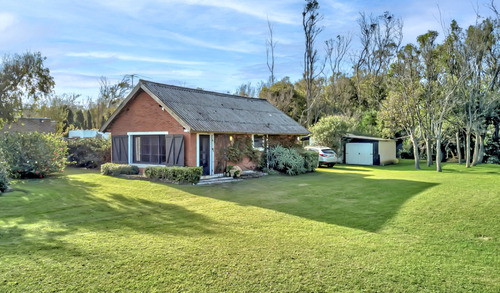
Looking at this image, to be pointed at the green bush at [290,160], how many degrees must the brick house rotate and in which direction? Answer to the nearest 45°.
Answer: approximately 45° to its left

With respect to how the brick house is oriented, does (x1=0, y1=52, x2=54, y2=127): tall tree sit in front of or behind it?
behind

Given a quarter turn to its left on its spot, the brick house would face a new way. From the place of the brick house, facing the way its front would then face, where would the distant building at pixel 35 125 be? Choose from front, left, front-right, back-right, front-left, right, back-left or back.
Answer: left

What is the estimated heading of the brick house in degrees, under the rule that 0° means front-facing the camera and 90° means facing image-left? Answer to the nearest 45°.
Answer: approximately 315°

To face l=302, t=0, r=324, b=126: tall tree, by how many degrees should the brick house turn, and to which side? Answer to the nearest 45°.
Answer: approximately 90° to its left

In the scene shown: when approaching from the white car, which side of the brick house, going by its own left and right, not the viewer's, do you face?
left

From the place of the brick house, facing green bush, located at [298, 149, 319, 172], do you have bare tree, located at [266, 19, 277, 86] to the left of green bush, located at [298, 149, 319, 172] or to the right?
left

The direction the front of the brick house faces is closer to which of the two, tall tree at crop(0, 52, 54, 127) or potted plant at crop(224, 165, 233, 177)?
the potted plant

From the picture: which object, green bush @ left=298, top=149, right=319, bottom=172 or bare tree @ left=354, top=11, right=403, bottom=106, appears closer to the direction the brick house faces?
the green bush

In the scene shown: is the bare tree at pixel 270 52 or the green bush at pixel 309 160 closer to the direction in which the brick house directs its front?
the green bush
